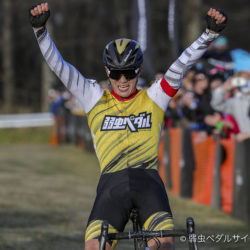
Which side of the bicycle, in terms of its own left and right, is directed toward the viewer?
front

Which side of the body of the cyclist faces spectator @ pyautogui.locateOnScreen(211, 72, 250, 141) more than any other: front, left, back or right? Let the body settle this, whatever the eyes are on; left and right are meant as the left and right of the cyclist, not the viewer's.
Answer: back

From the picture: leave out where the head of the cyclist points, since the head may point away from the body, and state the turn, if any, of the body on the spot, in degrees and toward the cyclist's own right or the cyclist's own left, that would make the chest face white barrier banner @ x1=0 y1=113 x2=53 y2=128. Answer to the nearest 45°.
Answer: approximately 180°

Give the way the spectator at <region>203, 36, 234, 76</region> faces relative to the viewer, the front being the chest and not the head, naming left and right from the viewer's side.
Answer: facing the viewer and to the left of the viewer

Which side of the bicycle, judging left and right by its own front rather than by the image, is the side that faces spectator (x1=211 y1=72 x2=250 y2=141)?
back

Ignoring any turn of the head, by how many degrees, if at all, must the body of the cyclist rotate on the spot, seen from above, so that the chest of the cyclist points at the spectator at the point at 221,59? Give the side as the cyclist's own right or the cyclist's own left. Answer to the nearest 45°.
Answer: approximately 180°

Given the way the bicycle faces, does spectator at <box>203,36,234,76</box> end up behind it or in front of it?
behind

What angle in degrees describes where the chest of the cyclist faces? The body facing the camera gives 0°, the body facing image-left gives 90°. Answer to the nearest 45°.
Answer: approximately 0°
